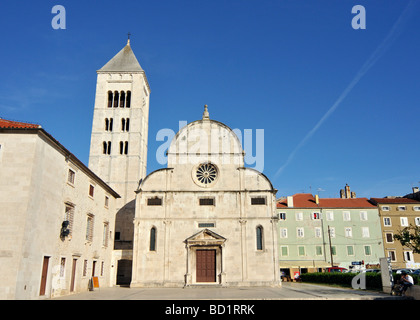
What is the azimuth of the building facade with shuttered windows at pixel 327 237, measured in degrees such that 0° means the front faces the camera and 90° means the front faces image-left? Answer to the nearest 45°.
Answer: approximately 0°

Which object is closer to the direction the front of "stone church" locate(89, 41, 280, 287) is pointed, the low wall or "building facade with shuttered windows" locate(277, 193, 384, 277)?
the low wall

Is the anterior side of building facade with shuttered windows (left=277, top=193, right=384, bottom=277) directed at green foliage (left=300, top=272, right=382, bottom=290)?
yes

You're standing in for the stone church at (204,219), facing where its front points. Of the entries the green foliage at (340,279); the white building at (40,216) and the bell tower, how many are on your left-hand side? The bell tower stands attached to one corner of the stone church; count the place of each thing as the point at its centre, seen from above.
1

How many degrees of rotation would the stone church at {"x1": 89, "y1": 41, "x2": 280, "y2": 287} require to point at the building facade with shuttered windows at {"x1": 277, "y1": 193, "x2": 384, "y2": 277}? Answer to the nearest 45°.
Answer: approximately 135° to its left

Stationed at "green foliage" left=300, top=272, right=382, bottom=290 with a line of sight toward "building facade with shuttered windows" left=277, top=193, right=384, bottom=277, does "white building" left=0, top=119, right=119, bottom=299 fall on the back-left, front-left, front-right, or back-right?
back-left

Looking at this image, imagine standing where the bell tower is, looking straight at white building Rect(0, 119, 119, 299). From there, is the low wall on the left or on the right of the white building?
left

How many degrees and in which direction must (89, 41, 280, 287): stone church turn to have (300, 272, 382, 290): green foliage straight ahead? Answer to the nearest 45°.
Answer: approximately 90° to its left

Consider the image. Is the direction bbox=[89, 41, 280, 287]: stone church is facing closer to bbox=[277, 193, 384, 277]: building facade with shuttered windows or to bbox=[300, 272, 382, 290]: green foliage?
the green foliage

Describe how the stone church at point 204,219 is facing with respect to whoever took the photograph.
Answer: facing the viewer

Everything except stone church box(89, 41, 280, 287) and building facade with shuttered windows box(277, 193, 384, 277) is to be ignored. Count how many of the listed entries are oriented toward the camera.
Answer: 2

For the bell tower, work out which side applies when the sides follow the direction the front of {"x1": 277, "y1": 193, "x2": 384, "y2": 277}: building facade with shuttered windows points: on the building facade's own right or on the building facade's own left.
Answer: on the building facade's own right
